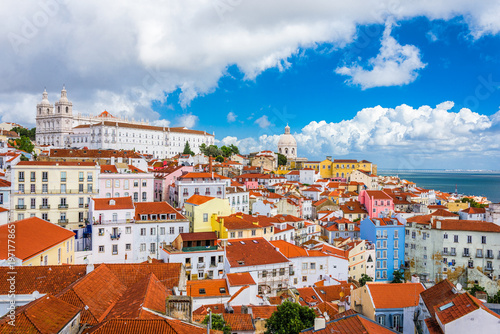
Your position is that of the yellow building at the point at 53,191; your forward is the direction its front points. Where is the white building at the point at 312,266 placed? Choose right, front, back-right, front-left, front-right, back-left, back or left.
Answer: front-left

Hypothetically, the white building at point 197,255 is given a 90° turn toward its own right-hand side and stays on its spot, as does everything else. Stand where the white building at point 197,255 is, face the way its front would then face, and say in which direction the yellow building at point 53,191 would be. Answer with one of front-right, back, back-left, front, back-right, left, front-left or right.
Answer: front-right

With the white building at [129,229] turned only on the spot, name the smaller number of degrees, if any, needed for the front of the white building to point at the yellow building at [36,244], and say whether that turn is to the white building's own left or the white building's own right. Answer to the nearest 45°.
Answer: approximately 45° to the white building's own right

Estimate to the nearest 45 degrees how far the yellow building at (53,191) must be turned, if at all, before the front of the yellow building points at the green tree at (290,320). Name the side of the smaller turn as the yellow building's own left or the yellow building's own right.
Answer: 0° — it already faces it

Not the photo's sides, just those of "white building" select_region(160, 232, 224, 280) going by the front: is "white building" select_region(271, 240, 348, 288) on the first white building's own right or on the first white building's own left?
on the first white building's own left

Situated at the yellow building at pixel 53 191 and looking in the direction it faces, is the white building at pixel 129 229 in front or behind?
in front

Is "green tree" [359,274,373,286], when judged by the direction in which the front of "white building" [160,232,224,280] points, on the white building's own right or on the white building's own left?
on the white building's own left

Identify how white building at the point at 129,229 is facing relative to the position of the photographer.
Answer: facing the viewer

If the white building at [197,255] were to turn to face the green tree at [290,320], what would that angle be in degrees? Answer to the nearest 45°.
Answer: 0° — it already faces it

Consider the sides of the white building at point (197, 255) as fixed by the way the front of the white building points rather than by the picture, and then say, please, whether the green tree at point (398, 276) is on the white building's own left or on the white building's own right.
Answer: on the white building's own left

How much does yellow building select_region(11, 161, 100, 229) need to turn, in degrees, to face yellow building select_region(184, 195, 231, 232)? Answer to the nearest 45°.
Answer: approximately 45° to its left

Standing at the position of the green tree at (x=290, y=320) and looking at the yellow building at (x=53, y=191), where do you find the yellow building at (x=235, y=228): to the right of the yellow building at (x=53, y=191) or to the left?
right

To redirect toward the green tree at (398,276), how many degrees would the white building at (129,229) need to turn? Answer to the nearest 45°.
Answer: approximately 90° to its left

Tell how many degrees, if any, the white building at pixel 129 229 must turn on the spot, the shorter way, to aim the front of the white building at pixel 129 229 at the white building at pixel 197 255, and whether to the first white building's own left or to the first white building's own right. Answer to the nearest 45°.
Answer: approximately 45° to the first white building's own left

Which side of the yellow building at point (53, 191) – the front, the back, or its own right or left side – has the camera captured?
front

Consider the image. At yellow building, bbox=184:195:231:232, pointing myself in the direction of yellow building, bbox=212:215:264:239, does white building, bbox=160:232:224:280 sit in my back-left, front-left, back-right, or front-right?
front-right

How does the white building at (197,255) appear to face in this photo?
toward the camera

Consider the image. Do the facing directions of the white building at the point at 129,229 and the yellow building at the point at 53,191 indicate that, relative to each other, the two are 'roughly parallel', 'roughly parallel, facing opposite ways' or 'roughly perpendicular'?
roughly parallel
